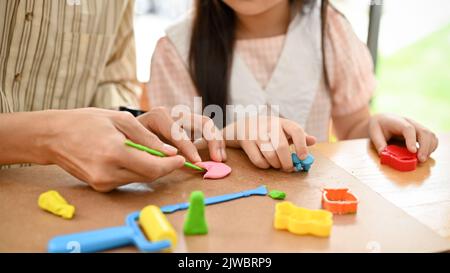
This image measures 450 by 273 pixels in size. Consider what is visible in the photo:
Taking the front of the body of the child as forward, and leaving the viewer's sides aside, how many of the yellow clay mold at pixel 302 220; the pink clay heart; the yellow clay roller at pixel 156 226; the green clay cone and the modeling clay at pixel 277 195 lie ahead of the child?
5

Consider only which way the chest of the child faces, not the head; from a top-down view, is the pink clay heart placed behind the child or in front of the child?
in front

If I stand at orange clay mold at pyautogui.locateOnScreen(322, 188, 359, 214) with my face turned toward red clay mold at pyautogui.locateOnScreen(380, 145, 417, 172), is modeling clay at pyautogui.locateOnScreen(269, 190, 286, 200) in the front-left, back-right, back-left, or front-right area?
back-left

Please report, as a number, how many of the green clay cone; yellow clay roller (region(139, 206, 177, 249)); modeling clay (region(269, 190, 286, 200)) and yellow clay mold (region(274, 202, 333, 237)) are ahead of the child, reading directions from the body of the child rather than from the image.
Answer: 4

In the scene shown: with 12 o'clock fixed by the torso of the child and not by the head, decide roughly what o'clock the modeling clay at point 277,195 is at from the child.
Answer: The modeling clay is roughly at 12 o'clock from the child.

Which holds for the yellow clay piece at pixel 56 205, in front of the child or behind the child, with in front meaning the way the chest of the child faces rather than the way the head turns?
in front

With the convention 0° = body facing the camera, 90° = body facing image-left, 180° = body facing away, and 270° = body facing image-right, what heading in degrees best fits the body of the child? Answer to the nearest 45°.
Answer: approximately 0°

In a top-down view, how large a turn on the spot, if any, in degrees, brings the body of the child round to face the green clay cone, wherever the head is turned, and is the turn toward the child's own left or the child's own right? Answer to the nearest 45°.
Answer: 0° — they already face it

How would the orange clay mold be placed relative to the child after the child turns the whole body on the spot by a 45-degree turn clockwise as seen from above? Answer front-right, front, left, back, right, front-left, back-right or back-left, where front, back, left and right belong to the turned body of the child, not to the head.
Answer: front-left

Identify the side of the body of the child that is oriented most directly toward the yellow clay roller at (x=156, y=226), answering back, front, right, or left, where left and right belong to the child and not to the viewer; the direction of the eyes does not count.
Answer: front
